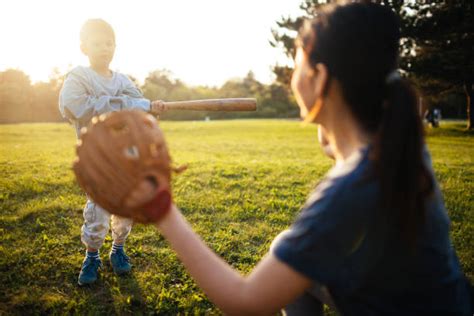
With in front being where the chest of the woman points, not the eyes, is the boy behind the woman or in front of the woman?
in front

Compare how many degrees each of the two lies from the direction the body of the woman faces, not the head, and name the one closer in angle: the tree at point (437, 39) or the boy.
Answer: the boy

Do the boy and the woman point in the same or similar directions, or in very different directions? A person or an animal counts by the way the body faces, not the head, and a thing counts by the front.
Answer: very different directions

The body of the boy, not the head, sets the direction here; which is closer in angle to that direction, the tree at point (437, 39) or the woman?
the woman

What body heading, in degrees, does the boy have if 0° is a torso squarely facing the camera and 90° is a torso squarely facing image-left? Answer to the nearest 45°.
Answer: approximately 315°

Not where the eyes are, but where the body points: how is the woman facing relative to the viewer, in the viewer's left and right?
facing away from the viewer and to the left of the viewer

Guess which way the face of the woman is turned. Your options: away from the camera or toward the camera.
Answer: away from the camera

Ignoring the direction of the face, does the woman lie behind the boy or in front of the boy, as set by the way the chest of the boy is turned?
in front
